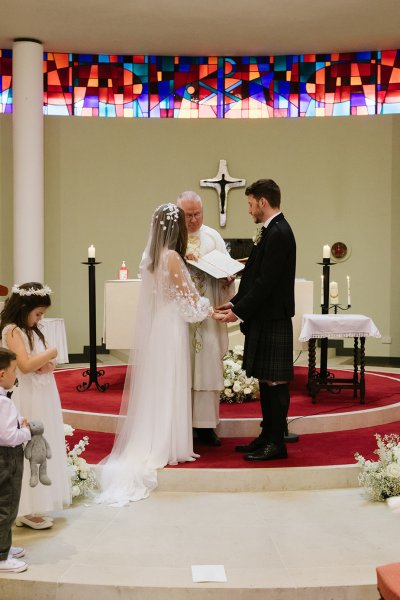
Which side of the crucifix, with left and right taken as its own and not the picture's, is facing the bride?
front

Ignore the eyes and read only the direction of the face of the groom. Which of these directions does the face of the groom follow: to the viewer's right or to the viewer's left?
to the viewer's left

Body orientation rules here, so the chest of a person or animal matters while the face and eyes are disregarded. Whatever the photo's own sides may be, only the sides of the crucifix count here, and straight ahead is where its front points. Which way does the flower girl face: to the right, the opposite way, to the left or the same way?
to the left

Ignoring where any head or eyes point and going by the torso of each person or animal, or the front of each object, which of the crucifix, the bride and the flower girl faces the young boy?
the crucifix

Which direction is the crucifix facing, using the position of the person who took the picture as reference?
facing the viewer

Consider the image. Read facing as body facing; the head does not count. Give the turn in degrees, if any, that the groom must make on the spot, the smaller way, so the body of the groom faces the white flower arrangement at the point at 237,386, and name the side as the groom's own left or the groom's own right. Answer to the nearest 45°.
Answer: approximately 90° to the groom's own right

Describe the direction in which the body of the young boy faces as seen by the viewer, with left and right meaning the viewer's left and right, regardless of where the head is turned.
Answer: facing to the right of the viewer

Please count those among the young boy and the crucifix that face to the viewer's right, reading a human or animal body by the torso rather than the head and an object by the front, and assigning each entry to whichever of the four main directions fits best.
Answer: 1

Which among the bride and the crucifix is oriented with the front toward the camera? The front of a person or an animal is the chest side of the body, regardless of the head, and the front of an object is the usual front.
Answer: the crucifix

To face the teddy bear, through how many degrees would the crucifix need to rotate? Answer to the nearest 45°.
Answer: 0° — it already faces it

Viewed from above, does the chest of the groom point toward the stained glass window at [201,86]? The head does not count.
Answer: no

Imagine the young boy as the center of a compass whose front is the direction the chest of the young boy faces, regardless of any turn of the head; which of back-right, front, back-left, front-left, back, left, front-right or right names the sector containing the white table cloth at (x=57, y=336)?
left

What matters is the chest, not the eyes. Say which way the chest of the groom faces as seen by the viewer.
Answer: to the viewer's left

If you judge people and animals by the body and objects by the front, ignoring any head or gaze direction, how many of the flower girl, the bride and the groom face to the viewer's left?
1

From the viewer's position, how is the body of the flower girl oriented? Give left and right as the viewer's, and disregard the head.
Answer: facing to the right of the viewer

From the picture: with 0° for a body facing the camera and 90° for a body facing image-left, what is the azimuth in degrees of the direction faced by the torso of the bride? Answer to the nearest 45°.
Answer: approximately 225°

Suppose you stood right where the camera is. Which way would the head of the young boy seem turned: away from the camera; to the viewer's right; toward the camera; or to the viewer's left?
to the viewer's right

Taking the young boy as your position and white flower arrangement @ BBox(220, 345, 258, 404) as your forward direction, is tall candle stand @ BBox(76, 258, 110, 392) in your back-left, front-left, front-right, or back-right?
front-left

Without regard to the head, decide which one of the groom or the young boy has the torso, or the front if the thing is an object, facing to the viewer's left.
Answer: the groom

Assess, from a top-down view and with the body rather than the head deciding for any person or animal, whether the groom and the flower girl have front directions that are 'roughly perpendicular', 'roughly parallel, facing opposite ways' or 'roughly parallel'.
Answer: roughly parallel, facing opposite ways

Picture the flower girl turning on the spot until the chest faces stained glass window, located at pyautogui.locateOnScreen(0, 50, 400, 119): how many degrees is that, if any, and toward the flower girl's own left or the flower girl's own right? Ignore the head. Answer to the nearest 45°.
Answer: approximately 90° to the flower girl's own left

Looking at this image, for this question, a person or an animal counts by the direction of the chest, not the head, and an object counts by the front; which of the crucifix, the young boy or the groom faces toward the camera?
the crucifix
